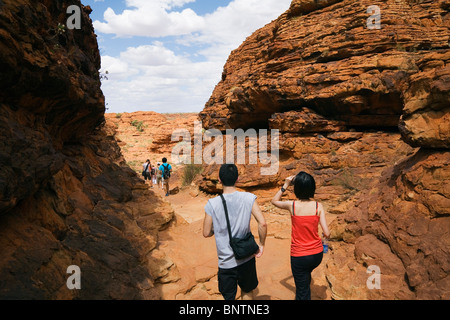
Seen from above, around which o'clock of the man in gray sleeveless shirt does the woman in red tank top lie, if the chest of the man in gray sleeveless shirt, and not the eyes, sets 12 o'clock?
The woman in red tank top is roughly at 2 o'clock from the man in gray sleeveless shirt.

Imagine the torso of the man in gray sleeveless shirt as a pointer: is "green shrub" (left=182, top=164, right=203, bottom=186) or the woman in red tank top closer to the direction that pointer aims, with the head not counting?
the green shrub

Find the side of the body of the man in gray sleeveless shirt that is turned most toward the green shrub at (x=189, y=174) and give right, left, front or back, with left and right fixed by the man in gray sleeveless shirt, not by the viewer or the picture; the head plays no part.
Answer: front

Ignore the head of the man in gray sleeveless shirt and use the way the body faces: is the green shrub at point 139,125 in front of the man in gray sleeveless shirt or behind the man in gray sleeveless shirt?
in front

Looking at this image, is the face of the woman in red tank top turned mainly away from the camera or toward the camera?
away from the camera

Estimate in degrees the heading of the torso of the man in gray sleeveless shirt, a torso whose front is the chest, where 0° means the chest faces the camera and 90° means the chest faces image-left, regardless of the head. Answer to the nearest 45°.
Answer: approximately 180°

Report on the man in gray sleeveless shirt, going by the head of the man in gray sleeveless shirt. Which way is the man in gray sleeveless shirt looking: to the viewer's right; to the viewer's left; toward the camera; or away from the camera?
away from the camera

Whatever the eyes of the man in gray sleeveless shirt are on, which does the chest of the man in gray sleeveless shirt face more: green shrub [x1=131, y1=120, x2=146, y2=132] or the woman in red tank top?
the green shrub
